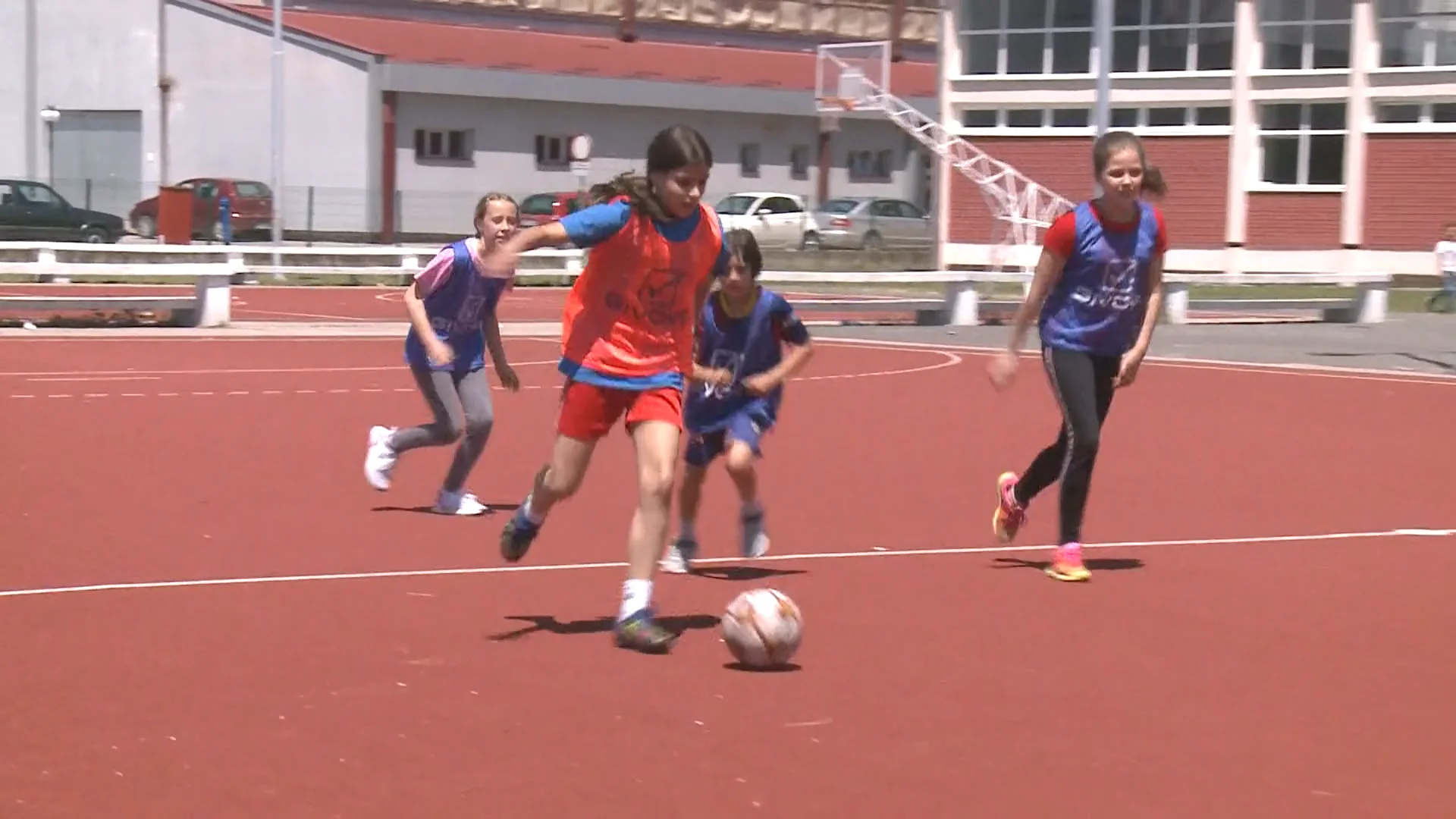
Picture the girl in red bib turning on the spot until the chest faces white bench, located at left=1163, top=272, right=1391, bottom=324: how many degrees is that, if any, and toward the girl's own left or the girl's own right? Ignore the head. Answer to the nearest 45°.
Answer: approximately 90° to the girl's own left

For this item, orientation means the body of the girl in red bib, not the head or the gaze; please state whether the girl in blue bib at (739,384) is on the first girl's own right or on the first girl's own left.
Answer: on the first girl's own left
